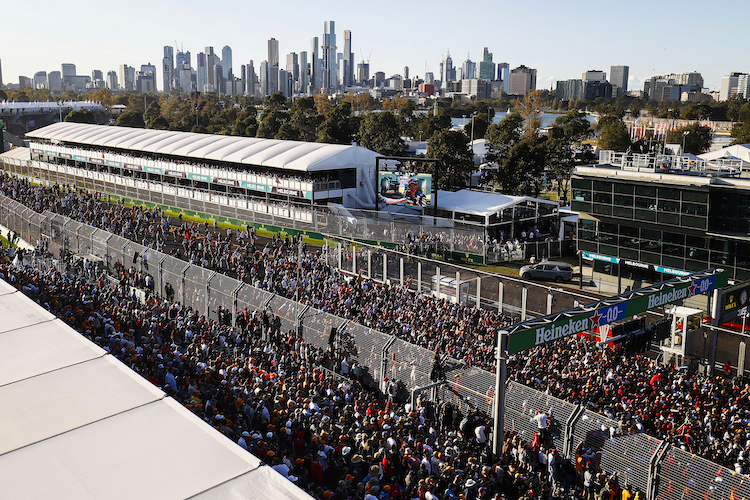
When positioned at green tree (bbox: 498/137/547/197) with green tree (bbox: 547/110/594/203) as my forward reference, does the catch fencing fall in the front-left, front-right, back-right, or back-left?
back-right

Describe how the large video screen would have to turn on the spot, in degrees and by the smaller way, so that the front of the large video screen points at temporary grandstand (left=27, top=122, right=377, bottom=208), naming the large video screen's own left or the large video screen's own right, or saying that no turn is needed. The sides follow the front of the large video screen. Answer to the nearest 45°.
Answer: approximately 135° to the large video screen's own right

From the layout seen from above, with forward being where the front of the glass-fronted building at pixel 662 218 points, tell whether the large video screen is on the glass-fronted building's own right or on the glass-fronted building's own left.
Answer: on the glass-fronted building's own right

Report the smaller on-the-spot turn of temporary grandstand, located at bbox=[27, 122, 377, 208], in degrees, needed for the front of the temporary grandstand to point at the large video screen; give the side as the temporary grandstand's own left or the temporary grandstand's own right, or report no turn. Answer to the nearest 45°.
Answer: approximately 90° to the temporary grandstand's own left

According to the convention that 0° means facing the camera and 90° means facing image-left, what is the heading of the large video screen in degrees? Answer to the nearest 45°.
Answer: approximately 0°

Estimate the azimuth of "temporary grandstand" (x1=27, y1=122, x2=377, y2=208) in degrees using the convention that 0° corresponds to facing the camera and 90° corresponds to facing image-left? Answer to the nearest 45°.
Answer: approximately 45°

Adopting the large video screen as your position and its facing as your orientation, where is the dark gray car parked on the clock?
The dark gray car parked is roughly at 11 o'clock from the large video screen.

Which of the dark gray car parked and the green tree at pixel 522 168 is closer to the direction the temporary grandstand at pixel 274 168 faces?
the dark gray car parked

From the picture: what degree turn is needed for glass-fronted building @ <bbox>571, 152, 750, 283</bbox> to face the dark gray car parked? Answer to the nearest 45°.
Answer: approximately 45° to its right

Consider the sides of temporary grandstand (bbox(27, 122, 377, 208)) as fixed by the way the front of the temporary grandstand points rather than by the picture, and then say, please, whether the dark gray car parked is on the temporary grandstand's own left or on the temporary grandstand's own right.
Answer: on the temporary grandstand's own left
